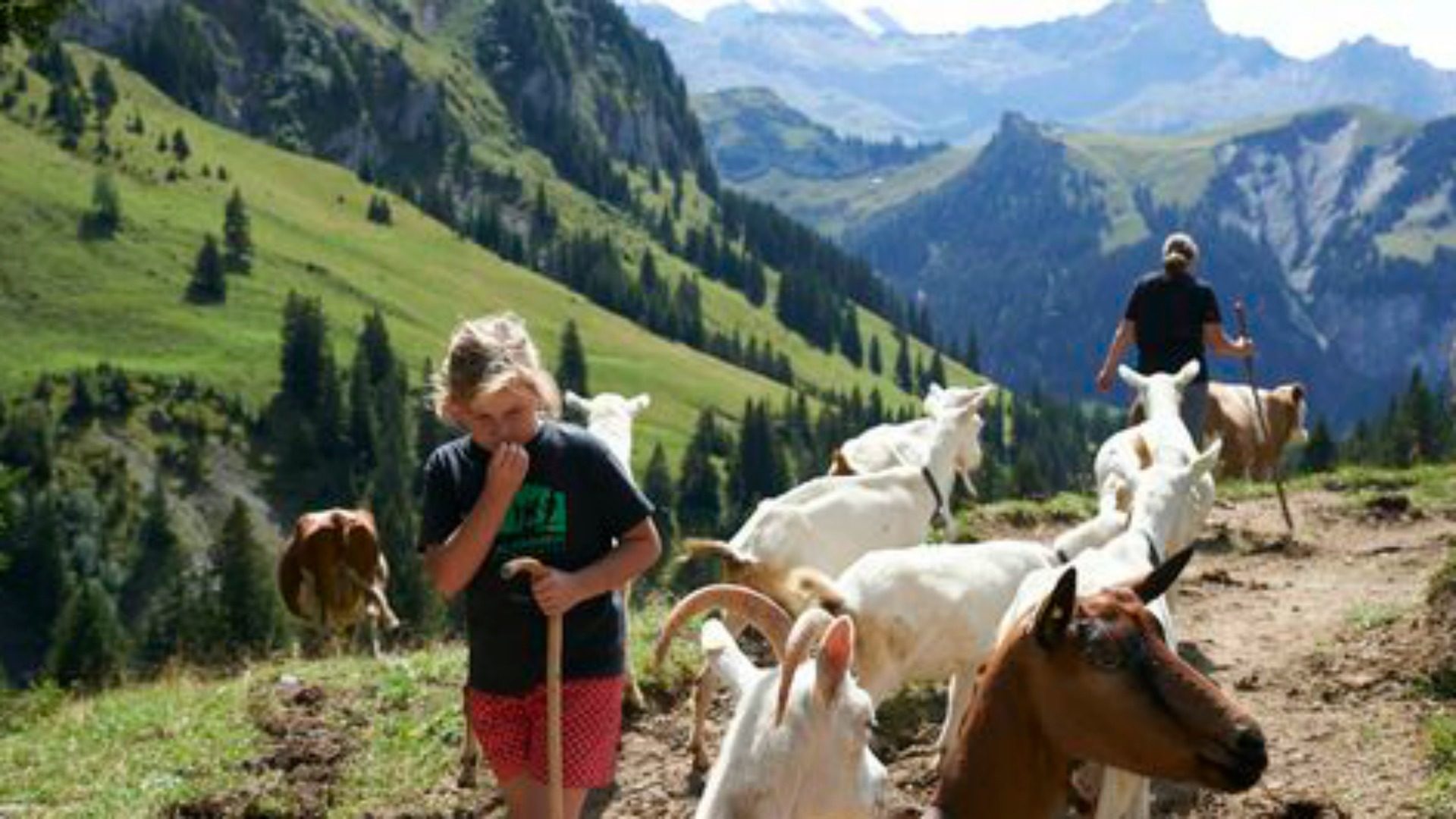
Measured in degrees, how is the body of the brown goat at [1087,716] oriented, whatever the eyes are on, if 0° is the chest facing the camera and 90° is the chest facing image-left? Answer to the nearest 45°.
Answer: approximately 270°

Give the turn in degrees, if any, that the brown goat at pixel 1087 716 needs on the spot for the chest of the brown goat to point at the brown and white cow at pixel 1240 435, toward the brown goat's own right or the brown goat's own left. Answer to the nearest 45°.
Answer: approximately 90° to the brown goat's own left

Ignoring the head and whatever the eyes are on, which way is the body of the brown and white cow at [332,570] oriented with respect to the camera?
away from the camera

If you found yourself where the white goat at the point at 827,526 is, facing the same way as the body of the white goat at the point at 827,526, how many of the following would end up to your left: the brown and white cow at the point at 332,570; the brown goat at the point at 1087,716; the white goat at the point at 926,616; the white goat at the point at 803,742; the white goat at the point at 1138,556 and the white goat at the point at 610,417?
2

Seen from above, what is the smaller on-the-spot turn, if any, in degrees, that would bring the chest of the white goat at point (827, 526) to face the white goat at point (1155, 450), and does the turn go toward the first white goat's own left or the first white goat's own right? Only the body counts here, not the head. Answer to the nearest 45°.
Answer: approximately 45° to the first white goat's own right

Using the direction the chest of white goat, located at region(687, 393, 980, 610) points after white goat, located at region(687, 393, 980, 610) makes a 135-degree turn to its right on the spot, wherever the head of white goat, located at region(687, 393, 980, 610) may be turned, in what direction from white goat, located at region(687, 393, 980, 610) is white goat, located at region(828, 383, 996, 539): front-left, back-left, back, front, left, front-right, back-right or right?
back

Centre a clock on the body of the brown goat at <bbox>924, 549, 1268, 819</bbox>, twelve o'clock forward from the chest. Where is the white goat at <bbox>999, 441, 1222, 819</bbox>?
The white goat is roughly at 9 o'clock from the brown goat.

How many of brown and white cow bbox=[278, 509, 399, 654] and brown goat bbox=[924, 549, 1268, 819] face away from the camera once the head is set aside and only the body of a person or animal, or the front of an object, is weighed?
1

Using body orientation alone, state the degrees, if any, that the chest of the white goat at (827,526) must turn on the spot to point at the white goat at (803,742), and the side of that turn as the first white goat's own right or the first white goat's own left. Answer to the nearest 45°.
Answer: approximately 135° to the first white goat's own right

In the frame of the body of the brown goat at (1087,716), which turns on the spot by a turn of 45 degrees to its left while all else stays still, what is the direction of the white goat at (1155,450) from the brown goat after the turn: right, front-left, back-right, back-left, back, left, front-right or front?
front-left

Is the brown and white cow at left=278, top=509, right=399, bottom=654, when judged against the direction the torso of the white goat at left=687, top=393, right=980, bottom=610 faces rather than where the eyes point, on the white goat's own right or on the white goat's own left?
on the white goat's own left

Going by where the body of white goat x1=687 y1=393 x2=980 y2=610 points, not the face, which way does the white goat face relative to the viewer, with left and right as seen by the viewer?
facing away from the viewer and to the right of the viewer
